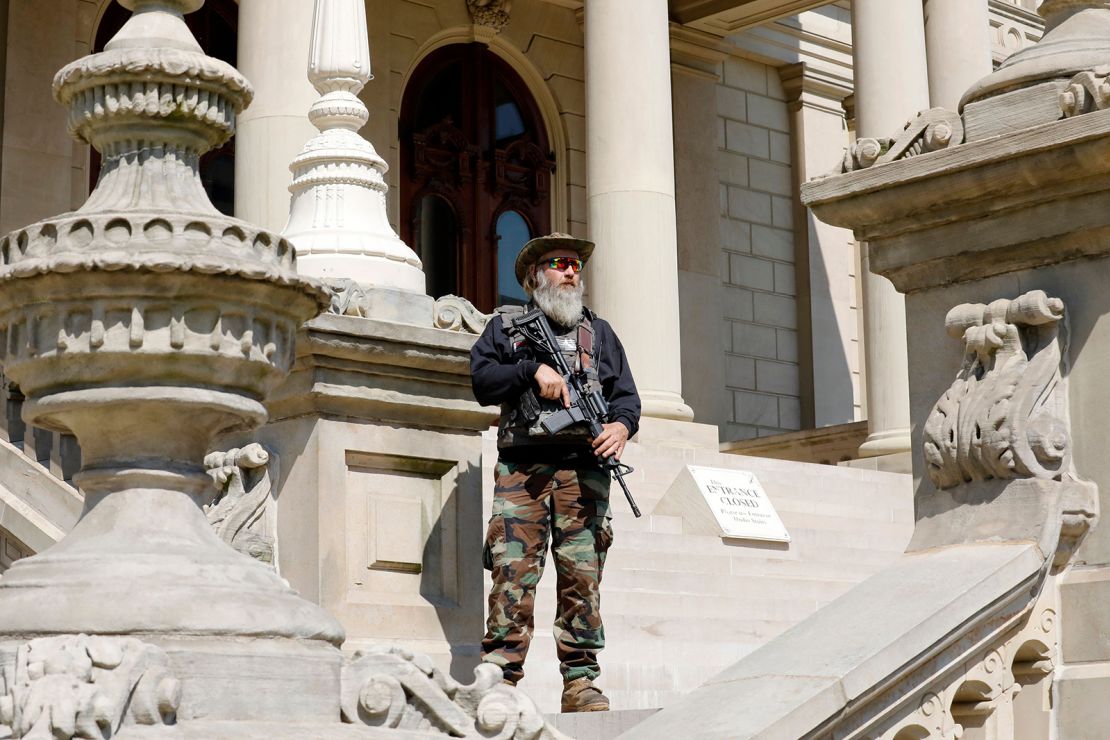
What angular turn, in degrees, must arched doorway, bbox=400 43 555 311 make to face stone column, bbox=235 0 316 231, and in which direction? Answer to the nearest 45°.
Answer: approximately 45° to its right

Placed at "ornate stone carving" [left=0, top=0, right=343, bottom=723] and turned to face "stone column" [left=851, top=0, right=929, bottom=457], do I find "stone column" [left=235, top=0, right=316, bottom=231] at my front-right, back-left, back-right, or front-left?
front-left

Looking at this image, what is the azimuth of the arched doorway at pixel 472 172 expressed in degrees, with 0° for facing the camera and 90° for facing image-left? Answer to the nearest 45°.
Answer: approximately 315°

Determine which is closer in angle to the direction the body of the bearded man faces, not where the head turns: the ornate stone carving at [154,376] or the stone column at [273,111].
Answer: the ornate stone carving

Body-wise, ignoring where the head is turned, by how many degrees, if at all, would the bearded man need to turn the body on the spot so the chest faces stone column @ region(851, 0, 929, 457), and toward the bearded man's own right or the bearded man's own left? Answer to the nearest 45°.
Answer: approximately 180°

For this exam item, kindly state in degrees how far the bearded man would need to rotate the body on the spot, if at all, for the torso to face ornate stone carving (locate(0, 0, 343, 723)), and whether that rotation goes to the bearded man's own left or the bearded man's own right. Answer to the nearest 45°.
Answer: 0° — they already face it

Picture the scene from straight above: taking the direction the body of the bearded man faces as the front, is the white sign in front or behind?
behind

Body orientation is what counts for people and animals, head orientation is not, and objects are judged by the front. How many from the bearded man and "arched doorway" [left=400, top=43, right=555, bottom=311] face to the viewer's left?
0

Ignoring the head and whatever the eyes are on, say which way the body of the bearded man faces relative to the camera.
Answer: toward the camera

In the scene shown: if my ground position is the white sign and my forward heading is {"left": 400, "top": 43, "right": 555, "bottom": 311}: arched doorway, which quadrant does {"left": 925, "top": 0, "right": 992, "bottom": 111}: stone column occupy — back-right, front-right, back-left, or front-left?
front-right

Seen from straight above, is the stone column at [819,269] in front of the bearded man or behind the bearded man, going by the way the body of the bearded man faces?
behind
